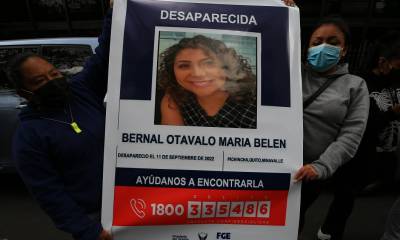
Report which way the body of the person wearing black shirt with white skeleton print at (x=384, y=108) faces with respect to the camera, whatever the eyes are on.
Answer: toward the camera

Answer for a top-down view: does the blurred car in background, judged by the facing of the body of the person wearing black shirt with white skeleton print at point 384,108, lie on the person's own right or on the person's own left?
on the person's own right

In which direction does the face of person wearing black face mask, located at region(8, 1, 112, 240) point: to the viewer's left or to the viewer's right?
to the viewer's right

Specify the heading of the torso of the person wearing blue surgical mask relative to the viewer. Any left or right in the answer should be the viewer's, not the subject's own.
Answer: facing the viewer and to the left of the viewer

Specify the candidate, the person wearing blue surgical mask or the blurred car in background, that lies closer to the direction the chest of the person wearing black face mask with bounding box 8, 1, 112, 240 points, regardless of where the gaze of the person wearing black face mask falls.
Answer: the person wearing blue surgical mask

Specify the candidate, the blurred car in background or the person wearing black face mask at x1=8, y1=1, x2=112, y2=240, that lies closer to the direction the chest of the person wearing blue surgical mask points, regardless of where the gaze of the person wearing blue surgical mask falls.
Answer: the person wearing black face mask

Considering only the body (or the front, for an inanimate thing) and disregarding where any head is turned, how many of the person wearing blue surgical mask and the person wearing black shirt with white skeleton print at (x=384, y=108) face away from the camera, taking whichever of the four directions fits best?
0

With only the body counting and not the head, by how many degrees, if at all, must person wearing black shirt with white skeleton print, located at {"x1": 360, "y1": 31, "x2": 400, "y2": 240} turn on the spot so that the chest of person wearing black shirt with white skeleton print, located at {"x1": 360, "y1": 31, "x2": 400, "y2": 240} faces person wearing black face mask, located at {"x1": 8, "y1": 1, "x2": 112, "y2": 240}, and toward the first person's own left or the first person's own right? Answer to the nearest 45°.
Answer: approximately 45° to the first person's own right

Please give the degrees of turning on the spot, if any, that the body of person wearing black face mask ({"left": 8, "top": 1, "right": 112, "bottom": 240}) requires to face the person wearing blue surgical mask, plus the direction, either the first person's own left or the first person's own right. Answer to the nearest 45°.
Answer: approximately 45° to the first person's own left

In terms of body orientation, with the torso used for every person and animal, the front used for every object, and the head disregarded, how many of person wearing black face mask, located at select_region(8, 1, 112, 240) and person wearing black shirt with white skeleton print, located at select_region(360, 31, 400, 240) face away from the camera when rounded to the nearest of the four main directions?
0

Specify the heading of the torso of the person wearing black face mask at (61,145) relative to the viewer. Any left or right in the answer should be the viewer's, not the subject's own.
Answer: facing the viewer and to the right of the viewer
